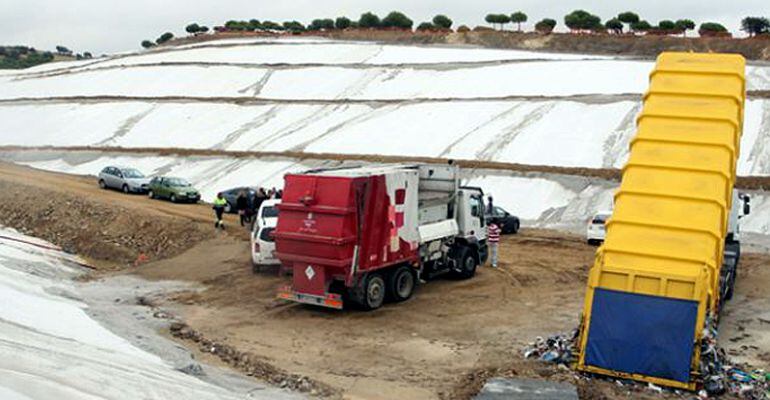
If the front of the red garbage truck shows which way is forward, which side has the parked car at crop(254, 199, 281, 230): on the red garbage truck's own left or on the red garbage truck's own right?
on the red garbage truck's own left

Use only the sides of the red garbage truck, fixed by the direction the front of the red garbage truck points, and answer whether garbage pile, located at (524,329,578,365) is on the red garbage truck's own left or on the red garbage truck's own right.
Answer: on the red garbage truck's own right

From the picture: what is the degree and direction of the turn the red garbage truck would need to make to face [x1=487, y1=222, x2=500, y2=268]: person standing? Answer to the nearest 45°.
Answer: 0° — it already faces them

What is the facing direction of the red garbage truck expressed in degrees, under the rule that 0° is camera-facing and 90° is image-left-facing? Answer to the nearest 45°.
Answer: approximately 225°

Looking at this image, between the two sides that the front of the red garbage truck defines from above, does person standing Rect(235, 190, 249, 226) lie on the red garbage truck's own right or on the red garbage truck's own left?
on the red garbage truck's own left

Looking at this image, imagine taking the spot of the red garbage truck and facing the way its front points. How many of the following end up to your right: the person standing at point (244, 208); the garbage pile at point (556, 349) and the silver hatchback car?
1

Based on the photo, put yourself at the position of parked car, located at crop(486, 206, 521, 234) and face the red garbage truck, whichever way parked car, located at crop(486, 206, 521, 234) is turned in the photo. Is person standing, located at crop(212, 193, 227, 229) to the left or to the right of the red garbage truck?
right

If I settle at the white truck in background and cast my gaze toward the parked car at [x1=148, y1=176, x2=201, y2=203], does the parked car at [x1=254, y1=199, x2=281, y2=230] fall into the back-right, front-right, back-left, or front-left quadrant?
front-left

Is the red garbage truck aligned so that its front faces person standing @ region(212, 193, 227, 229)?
no

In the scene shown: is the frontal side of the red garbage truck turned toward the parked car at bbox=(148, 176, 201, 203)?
no

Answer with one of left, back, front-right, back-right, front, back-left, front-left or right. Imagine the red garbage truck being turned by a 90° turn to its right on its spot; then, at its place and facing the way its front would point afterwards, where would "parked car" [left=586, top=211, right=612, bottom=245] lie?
left

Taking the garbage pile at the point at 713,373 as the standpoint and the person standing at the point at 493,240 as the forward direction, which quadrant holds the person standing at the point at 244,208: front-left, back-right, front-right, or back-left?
front-left

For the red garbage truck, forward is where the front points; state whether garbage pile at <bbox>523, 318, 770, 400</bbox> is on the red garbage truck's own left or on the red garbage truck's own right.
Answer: on the red garbage truck's own right

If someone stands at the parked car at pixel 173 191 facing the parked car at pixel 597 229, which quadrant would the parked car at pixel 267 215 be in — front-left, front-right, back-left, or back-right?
front-right

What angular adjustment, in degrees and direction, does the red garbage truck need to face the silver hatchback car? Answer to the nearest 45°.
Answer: approximately 90° to its left

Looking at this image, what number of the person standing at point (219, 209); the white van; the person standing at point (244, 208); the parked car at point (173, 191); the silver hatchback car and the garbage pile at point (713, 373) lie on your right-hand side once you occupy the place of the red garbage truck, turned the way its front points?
1

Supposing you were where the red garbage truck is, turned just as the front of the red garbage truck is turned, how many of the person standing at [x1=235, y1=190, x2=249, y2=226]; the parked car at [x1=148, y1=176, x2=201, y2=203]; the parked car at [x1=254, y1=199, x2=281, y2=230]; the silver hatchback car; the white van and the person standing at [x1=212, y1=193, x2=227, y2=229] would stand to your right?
0

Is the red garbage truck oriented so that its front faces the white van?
no
